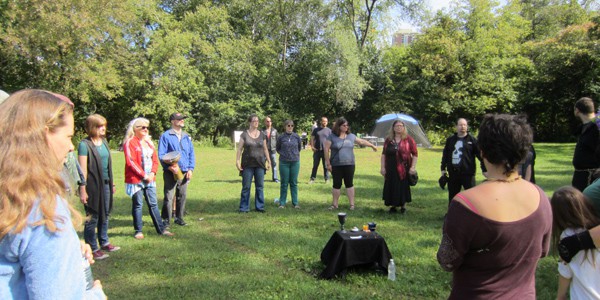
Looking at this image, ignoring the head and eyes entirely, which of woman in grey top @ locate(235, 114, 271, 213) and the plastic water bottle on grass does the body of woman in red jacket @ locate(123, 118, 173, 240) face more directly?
the plastic water bottle on grass

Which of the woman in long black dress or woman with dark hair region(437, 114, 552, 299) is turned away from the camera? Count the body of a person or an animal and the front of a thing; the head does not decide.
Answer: the woman with dark hair

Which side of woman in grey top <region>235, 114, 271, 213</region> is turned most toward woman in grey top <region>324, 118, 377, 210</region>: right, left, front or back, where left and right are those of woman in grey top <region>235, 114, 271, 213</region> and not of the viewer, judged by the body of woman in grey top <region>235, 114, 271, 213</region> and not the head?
left

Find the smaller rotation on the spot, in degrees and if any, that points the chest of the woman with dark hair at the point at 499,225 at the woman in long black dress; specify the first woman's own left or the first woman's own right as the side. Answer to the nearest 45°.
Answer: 0° — they already face them

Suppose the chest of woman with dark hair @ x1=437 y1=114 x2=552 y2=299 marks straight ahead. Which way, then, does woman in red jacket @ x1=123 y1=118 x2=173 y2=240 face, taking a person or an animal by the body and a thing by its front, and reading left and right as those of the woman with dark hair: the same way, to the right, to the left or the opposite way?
to the right

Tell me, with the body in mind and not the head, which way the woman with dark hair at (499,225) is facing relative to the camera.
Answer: away from the camera

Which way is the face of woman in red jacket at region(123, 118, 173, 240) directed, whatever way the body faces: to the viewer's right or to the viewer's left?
to the viewer's right

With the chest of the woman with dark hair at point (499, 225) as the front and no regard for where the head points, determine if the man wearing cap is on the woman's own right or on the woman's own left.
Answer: on the woman's own left

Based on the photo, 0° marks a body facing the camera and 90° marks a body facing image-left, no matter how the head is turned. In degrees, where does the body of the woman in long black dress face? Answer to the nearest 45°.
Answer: approximately 0°

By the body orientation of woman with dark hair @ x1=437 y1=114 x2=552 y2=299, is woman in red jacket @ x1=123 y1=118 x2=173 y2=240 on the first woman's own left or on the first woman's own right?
on the first woman's own left
